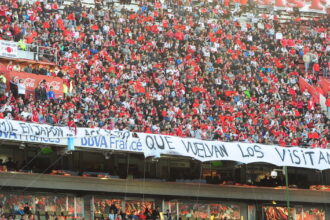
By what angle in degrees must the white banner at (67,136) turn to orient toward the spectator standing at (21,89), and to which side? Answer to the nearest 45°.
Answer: approximately 135° to its right

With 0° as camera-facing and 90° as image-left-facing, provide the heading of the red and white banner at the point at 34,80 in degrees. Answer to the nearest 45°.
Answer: approximately 0°

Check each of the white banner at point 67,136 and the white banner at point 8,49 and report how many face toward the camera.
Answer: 2
